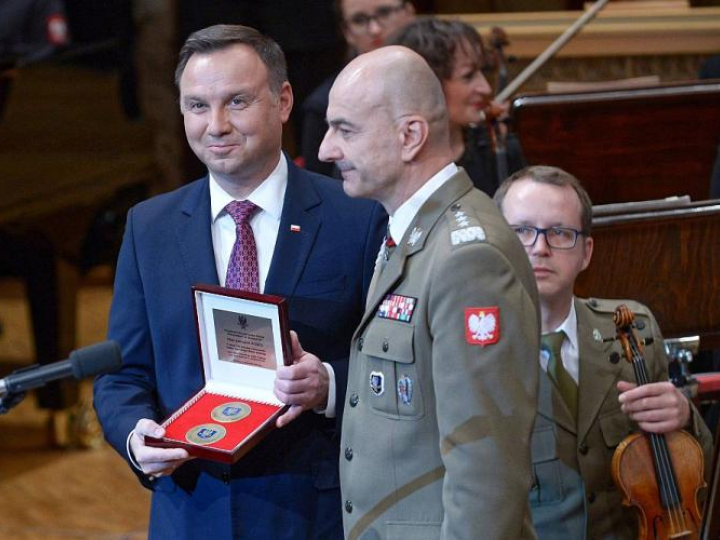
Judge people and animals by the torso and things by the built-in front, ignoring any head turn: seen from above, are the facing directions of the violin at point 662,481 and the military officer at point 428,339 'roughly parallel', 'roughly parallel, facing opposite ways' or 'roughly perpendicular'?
roughly perpendicular

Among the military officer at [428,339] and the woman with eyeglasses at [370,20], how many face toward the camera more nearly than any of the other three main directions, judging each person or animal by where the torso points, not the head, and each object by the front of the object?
1

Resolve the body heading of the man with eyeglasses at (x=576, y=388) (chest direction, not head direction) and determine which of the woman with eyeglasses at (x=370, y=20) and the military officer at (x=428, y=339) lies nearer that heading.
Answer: the military officer

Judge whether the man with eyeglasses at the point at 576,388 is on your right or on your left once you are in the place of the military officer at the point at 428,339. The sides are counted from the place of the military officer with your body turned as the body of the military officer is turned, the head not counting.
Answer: on your right

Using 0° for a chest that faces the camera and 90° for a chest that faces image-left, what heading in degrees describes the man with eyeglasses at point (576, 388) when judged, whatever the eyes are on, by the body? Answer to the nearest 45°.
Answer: approximately 45°

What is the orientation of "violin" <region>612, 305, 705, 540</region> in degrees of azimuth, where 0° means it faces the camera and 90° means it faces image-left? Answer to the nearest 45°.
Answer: approximately 0°

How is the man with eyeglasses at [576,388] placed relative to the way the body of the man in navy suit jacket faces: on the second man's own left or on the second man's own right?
on the second man's own left

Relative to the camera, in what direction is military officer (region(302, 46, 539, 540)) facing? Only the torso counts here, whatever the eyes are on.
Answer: to the viewer's left

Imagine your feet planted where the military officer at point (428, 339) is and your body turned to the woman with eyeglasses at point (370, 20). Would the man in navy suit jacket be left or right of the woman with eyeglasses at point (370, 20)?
left

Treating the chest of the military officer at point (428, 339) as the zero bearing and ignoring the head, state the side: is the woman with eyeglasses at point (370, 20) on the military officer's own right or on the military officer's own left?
on the military officer's own right

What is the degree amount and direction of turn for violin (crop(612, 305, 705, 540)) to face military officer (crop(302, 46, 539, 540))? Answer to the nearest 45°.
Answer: approximately 45° to its right

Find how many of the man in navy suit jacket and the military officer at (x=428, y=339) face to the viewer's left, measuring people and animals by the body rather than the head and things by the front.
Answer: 1
